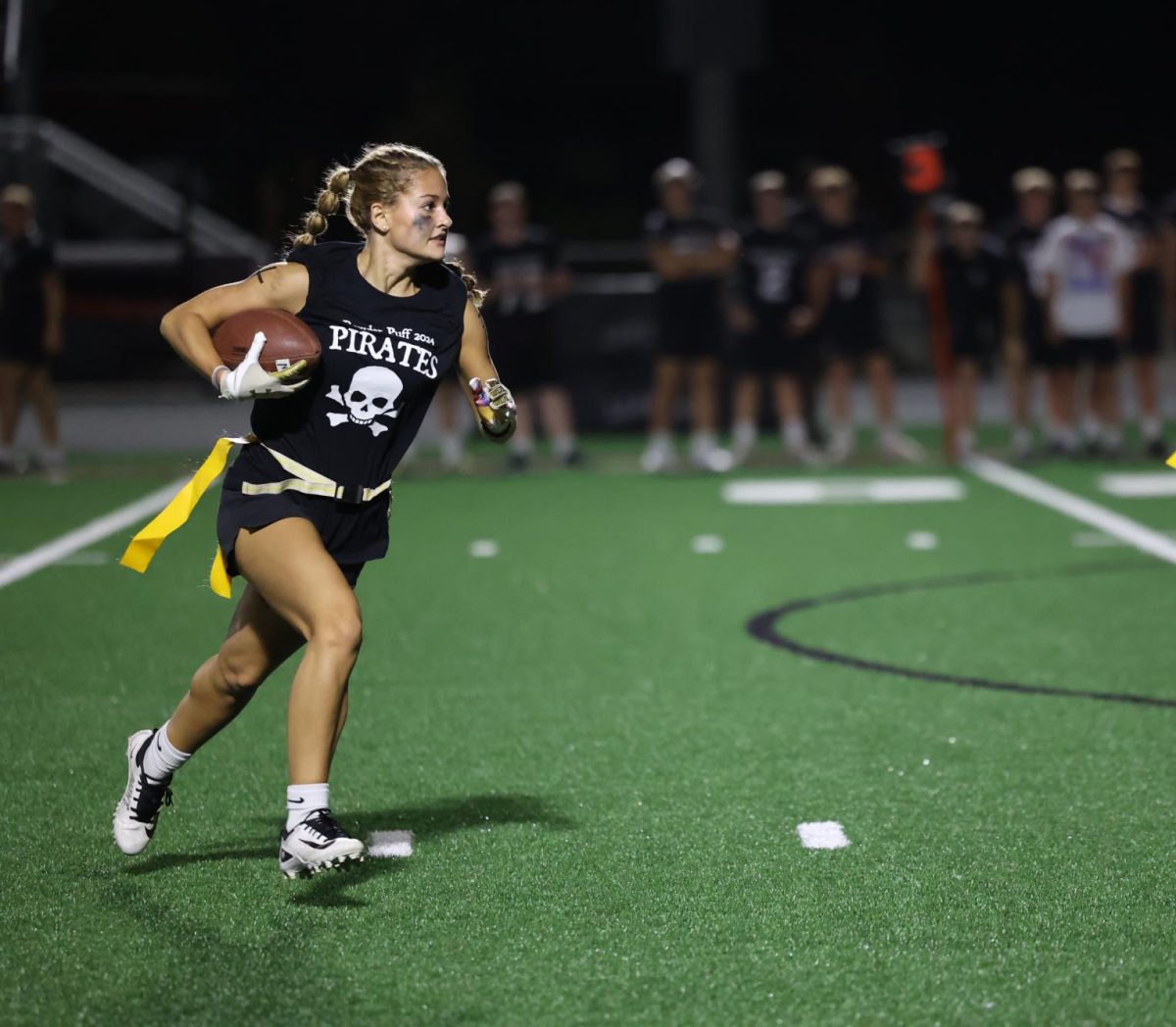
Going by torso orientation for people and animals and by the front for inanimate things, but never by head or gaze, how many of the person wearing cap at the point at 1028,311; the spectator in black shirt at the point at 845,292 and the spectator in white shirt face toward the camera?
3

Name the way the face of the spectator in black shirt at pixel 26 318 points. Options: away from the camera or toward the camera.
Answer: toward the camera

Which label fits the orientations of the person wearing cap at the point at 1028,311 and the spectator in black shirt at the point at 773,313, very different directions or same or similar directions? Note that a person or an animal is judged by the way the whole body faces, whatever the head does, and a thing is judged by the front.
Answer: same or similar directions

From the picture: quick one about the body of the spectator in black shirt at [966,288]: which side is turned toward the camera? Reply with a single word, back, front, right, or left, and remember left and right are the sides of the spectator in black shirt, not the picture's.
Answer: front

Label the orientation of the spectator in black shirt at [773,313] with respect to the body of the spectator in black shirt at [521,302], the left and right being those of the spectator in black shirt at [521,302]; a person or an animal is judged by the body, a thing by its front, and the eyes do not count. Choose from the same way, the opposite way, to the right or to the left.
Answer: the same way

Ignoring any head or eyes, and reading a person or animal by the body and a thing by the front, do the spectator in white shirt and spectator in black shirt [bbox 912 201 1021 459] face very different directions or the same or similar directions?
same or similar directions

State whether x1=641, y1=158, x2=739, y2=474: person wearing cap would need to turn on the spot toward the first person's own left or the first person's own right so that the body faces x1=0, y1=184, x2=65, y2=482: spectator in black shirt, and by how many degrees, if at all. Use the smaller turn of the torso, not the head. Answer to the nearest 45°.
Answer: approximately 90° to the first person's own right

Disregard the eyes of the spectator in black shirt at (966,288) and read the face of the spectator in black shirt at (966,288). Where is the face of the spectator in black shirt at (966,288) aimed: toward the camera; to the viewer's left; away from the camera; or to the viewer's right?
toward the camera

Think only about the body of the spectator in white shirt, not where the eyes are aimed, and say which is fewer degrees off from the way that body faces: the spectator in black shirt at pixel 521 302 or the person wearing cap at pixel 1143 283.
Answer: the spectator in black shirt

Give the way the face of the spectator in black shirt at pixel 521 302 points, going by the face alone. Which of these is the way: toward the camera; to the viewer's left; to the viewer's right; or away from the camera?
toward the camera

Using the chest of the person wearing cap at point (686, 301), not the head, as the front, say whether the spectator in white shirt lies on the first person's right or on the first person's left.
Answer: on the first person's left

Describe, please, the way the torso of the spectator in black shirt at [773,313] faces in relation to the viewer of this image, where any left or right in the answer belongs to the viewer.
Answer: facing the viewer

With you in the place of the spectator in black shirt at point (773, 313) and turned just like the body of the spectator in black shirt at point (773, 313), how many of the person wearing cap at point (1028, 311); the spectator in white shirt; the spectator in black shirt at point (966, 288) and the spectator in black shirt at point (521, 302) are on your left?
3

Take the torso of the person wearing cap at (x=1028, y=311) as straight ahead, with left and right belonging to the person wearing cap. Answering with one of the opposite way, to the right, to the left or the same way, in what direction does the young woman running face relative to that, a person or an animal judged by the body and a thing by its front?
to the left

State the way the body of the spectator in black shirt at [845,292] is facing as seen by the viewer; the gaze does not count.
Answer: toward the camera
